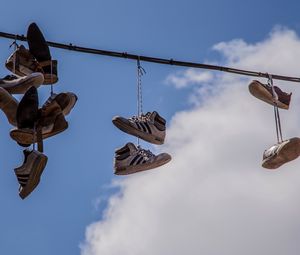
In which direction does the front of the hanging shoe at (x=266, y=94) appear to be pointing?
to the viewer's left

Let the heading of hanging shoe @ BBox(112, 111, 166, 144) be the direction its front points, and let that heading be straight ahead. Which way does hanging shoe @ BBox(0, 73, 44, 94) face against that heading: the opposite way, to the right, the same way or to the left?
the opposite way

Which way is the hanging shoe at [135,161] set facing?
to the viewer's right

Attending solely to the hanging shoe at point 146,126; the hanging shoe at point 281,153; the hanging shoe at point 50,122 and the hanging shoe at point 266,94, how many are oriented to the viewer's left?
3

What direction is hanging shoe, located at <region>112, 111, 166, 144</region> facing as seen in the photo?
to the viewer's left

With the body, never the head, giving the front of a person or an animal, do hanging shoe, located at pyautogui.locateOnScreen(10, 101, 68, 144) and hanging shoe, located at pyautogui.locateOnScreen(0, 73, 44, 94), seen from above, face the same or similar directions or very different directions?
very different directions

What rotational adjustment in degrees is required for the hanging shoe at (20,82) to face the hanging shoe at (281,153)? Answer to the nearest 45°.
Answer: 0° — it already faces it

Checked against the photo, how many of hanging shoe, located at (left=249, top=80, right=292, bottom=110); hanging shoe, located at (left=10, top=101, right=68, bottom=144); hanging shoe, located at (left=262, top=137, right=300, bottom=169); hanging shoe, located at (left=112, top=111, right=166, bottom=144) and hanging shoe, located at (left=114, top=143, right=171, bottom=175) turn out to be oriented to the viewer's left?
3
